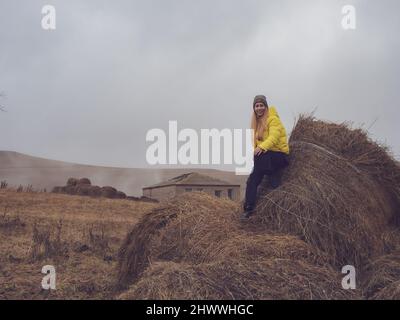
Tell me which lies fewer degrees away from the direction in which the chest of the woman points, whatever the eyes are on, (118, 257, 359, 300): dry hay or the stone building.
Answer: the dry hay

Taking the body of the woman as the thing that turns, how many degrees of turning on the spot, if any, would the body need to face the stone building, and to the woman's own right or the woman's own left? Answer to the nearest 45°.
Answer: approximately 135° to the woman's own right

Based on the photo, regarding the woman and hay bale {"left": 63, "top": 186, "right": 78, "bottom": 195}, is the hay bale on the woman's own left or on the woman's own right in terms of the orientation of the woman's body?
on the woman's own right

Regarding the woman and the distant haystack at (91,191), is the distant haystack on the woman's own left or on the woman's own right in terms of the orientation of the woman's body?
on the woman's own right

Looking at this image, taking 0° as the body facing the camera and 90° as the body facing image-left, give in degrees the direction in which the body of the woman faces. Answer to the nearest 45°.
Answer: approximately 45°

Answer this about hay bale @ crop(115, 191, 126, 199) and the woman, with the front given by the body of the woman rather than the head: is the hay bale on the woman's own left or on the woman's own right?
on the woman's own right
